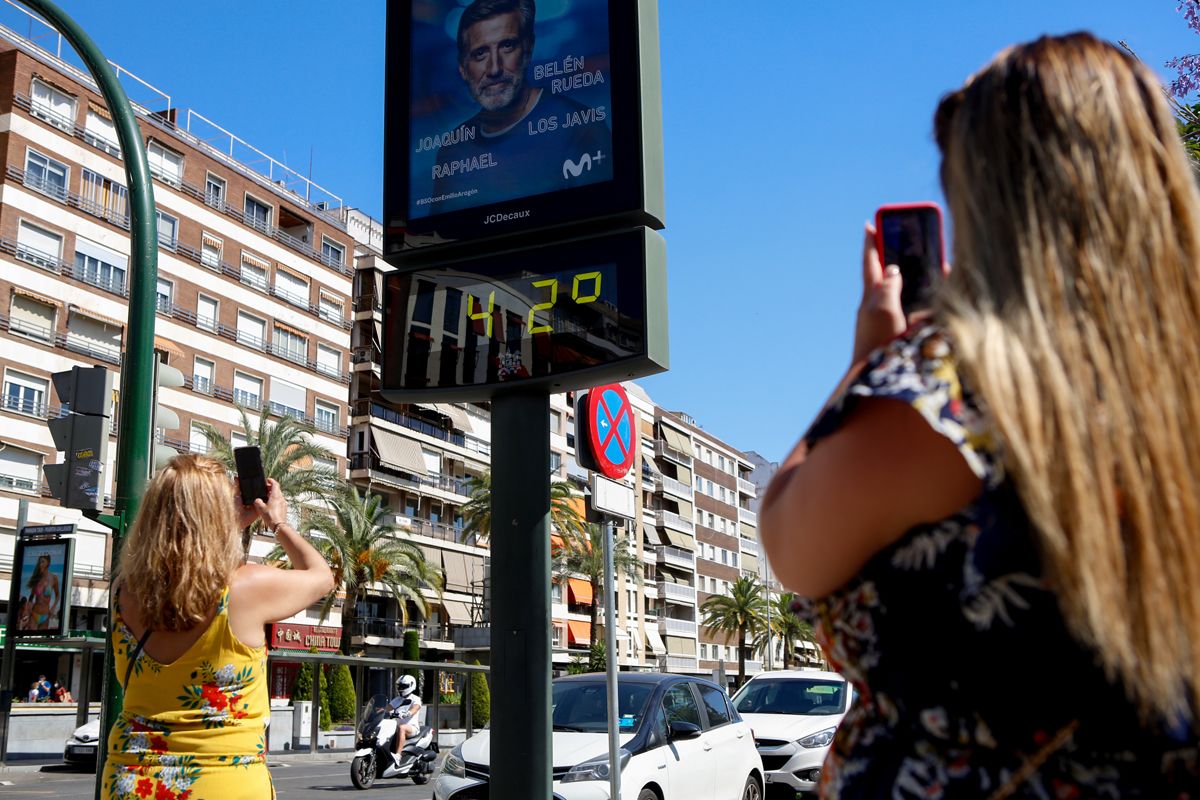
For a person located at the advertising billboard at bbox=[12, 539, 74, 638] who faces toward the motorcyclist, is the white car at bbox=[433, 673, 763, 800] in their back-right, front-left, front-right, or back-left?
front-right

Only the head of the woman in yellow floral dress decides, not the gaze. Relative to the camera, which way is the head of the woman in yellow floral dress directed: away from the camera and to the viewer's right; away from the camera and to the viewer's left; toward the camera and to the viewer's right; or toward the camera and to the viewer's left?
away from the camera and to the viewer's right

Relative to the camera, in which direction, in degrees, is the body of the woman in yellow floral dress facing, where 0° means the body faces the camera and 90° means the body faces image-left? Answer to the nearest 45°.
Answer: approximately 225°

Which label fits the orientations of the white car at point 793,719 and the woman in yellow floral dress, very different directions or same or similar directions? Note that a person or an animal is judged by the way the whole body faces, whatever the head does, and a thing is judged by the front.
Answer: very different directions

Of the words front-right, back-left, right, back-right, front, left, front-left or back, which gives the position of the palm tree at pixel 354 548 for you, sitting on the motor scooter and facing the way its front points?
back-right

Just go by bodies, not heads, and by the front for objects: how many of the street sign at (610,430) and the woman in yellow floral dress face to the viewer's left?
0

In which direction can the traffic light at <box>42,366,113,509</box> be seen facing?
to the viewer's left

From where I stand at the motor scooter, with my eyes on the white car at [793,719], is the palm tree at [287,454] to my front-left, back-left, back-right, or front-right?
back-left

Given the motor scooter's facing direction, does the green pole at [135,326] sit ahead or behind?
ahead

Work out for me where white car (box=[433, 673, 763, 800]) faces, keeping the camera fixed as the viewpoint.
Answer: facing the viewer and to the left of the viewer

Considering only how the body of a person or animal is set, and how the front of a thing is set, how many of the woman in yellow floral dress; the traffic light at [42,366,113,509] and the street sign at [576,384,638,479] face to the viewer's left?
1

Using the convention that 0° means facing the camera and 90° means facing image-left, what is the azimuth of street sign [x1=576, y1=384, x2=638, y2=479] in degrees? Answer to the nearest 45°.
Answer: approximately 315°

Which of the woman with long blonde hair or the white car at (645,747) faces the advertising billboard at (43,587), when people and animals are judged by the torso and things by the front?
the woman with long blonde hair

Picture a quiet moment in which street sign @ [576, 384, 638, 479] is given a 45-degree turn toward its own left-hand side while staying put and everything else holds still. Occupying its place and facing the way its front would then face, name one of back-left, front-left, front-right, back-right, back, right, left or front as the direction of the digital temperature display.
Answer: right

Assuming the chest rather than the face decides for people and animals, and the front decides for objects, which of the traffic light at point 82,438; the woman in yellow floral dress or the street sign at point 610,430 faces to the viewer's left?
the traffic light

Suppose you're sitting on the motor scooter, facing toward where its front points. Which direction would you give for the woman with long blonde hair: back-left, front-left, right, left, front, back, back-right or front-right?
front-left

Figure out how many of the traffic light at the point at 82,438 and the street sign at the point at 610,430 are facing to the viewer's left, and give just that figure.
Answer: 1

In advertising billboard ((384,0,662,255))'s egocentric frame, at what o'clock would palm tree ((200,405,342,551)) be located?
The palm tree is roughly at 4 o'clock from the advertising billboard.

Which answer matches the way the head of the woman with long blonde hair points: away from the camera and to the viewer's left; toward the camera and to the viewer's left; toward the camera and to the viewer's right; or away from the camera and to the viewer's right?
away from the camera and to the viewer's left

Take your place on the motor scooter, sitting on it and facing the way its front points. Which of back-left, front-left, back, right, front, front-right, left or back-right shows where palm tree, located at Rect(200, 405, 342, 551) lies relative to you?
back-right

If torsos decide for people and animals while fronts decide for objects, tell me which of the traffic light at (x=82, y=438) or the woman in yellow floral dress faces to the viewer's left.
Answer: the traffic light
